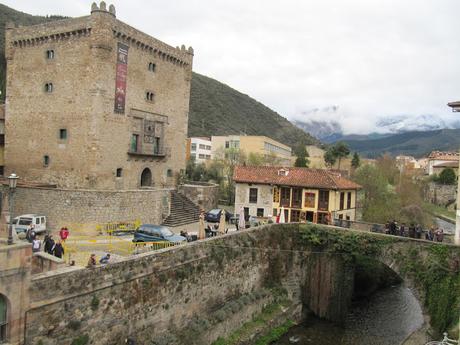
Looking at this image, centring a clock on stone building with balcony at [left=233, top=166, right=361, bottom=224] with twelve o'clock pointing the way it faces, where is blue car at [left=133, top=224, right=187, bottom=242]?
The blue car is roughly at 1 o'clock from the stone building with balcony.

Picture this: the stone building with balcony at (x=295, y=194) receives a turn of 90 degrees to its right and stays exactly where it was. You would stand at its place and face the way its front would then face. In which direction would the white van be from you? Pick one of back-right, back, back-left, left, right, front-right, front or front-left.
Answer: front-left

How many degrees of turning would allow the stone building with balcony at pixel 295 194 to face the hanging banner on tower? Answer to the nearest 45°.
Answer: approximately 90° to its right

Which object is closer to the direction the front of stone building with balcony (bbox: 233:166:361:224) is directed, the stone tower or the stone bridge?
the stone bridge

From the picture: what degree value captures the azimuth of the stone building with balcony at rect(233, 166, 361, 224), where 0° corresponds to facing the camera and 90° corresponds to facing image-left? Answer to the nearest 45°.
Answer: approximately 0°

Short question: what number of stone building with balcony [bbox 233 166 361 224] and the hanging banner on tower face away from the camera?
0

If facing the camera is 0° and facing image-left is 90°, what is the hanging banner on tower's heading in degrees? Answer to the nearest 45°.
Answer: approximately 315°

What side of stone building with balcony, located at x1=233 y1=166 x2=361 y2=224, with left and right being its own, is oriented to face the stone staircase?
right
